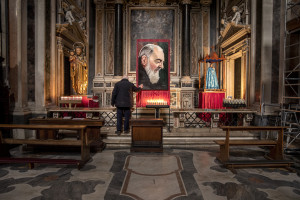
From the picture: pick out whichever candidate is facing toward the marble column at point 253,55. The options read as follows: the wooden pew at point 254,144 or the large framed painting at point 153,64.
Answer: the wooden pew

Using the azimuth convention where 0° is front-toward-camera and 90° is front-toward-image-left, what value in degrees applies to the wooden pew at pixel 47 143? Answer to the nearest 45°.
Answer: approximately 180°

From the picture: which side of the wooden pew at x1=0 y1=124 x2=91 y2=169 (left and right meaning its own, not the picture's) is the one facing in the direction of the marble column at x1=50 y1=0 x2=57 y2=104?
front

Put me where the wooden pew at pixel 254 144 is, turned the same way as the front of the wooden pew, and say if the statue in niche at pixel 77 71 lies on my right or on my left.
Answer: on my left

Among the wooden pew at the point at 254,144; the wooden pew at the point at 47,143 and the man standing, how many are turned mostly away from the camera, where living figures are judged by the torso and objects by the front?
3

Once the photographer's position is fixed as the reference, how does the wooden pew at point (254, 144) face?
facing away from the viewer

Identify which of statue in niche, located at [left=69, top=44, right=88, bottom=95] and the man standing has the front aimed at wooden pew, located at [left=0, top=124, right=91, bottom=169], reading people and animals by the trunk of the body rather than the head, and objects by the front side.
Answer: the statue in niche

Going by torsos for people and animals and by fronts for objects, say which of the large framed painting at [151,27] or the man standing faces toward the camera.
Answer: the large framed painting

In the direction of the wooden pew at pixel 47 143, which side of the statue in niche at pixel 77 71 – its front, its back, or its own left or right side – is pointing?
front

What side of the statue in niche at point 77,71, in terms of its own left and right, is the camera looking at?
front

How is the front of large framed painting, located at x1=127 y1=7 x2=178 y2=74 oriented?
toward the camera

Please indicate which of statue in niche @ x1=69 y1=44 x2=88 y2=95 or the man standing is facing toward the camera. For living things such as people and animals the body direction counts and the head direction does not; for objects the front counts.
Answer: the statue in niche

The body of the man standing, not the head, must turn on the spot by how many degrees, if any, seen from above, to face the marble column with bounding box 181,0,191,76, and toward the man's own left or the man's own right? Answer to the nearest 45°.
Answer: approximately 45° to the man's own right

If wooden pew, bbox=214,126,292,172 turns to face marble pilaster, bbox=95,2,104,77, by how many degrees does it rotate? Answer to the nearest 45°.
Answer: approximately 45° to its left

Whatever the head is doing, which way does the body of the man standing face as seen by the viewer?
away from the camera

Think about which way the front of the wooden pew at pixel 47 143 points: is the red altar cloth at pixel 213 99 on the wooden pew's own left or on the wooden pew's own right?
on the wooden pew's own right

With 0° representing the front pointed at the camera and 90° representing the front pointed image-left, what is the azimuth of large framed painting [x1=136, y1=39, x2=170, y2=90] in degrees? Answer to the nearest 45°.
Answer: approximately 0°

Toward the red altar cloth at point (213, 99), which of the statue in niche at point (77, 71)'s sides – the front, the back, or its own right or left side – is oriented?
left
